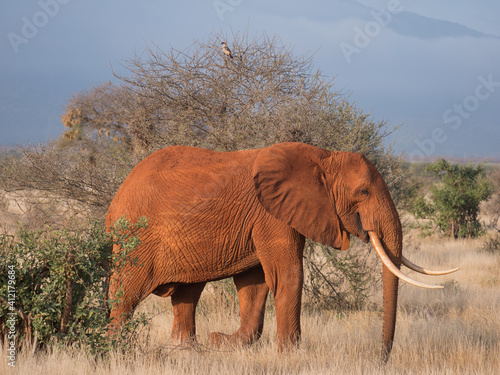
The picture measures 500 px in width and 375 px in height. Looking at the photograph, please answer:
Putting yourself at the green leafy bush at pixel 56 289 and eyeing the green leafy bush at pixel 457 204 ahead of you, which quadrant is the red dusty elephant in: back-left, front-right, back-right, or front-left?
front-right

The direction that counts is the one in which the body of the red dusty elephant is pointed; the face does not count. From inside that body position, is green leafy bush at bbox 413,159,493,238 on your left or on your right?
on your left

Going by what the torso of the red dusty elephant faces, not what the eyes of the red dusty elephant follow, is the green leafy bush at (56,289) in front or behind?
behind

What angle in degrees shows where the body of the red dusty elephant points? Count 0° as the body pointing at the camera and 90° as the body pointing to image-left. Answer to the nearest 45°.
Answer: approximately 270°

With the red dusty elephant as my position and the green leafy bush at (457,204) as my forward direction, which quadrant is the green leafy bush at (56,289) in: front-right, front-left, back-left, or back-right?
back-left
